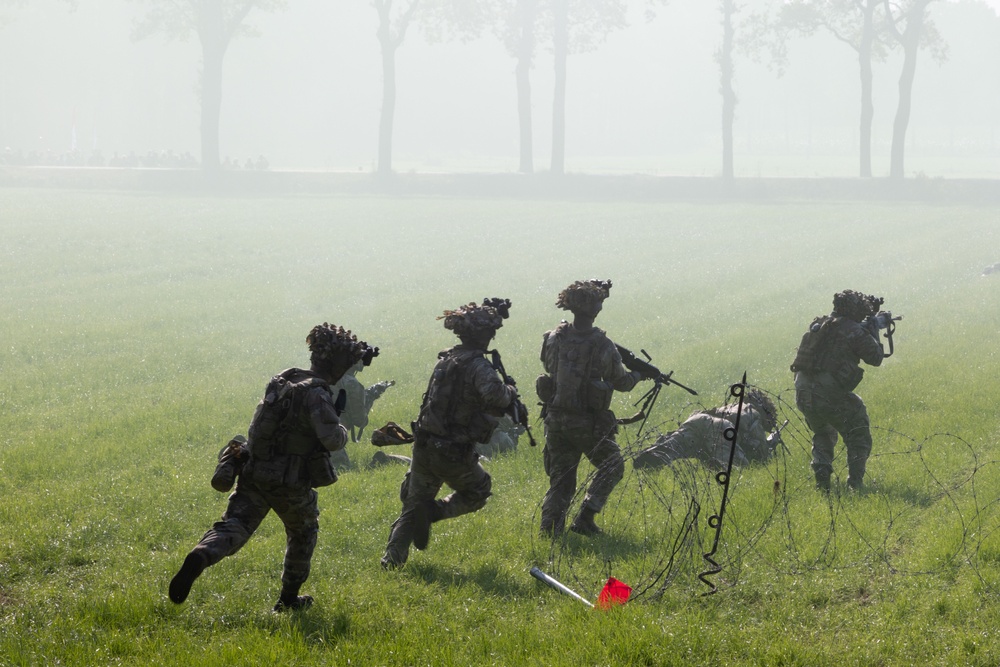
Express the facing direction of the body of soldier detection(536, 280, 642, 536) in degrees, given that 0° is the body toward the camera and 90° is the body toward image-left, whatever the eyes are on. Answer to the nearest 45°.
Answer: approximately 225°

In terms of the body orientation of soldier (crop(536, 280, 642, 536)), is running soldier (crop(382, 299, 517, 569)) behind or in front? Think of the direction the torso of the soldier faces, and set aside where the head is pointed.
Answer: behind

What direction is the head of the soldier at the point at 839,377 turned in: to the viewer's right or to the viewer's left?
to the viewer's right

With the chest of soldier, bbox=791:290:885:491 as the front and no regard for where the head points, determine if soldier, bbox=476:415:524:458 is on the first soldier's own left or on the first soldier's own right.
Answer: on the first soldier's own left

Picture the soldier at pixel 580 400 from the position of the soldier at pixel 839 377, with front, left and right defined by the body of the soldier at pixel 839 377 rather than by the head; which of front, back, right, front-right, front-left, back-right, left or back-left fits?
back

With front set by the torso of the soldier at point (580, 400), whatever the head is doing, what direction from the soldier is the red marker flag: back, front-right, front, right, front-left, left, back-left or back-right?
back-right

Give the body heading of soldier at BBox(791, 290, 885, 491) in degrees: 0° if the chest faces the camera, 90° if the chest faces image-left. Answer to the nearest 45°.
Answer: approximately 225°

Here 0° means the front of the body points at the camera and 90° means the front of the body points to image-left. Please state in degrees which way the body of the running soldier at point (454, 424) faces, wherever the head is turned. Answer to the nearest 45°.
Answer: approximately 225°
